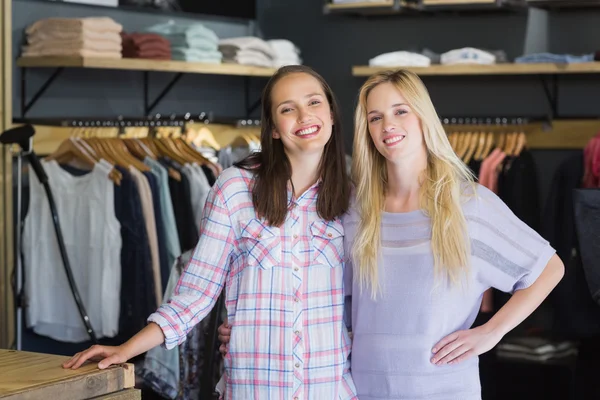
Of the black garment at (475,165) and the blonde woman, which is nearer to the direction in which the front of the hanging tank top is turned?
the blonde woman

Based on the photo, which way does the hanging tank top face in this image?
toward the camera

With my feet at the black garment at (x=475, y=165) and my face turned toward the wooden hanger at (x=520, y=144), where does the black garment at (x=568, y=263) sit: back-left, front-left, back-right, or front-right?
front-right

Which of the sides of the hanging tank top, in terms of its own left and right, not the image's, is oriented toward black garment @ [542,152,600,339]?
left

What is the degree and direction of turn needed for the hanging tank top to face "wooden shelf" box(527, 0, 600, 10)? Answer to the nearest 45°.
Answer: approximately 90° to its left

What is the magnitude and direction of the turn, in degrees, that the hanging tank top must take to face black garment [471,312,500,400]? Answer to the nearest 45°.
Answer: approximately 90° to its left

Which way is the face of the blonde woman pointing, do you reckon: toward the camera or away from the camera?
toward the camera

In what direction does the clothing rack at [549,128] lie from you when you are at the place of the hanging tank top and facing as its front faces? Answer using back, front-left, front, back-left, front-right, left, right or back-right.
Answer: left

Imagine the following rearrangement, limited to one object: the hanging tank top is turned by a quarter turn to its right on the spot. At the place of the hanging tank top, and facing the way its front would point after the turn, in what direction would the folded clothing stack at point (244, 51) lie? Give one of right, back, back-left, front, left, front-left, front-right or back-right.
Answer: back-right

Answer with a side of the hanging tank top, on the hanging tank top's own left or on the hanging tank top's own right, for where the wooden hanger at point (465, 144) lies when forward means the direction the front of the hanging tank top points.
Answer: on the hanging tank top's own left

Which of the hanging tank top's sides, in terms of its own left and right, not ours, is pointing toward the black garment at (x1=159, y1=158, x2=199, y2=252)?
left
